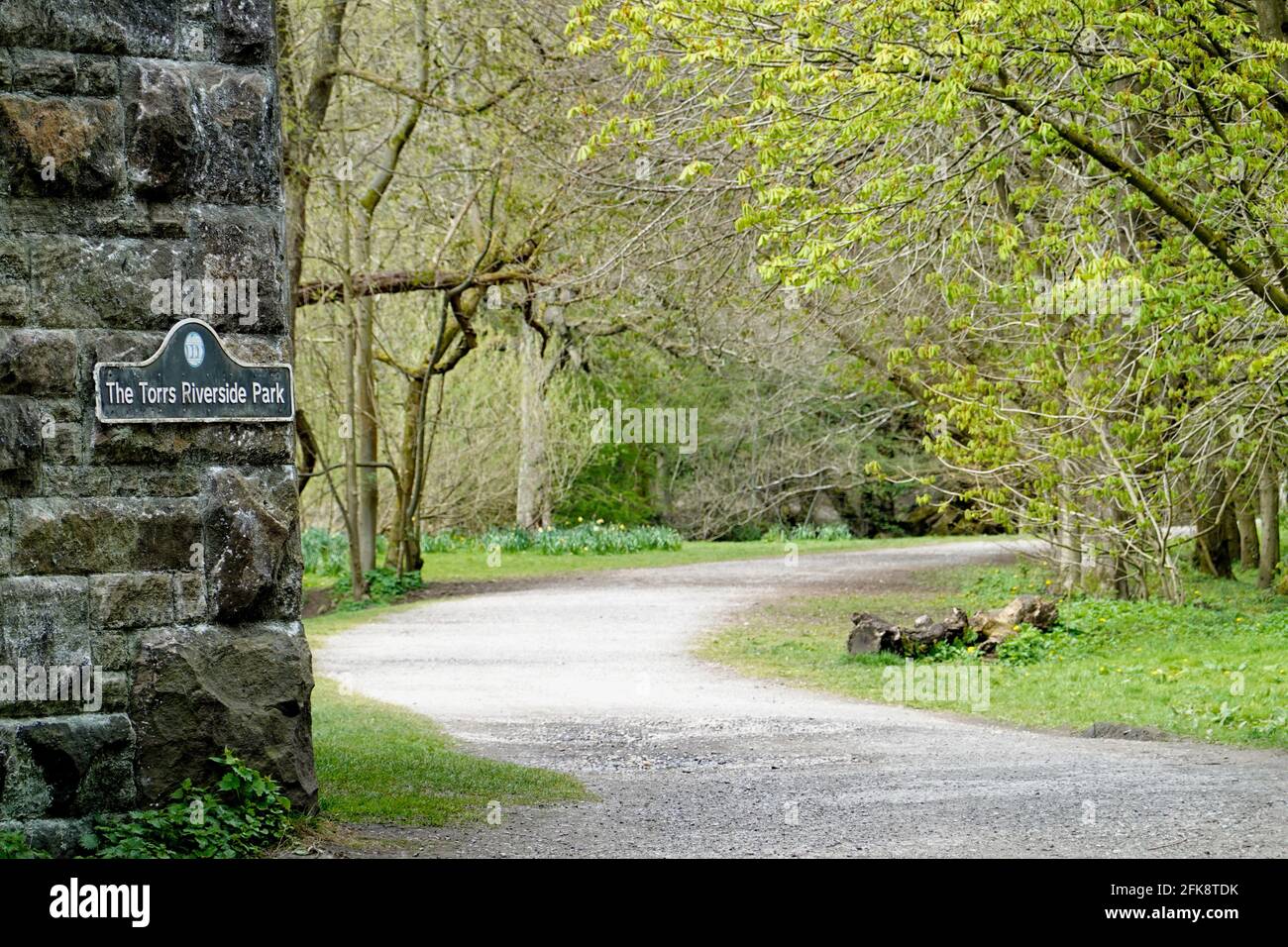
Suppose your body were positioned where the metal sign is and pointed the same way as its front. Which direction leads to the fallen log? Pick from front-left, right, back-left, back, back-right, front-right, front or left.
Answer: back-left

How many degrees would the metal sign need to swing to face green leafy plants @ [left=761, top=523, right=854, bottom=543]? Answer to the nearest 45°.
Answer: approximately 135° to its left

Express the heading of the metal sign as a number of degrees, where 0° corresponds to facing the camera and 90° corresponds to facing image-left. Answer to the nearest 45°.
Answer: approximately 0°

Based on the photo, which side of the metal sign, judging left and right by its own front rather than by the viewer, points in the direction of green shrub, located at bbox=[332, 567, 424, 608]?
back

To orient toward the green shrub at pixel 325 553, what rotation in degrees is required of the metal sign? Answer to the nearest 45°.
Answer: approximately 180°
